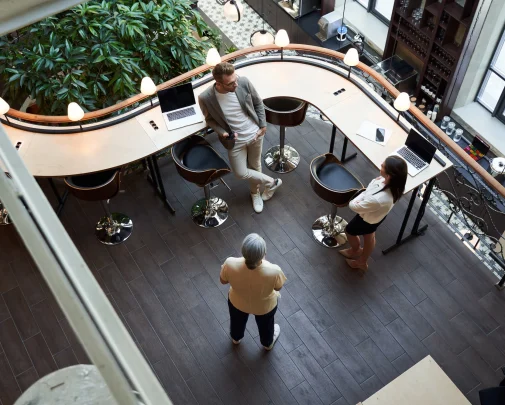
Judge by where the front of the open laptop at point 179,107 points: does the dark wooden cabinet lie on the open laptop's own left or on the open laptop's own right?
on the open laptop's own left

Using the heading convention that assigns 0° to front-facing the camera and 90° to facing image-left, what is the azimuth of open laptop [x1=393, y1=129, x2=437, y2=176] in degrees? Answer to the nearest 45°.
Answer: approximately 45°

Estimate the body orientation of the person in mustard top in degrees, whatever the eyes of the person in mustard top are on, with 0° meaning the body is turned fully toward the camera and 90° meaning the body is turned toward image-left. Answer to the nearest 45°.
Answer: approximately 180°

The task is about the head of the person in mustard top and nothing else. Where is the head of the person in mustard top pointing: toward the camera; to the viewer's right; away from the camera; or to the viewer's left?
away from the camera

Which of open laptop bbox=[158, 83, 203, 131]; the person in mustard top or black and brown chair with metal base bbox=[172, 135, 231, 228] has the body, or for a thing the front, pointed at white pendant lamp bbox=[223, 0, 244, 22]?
the person in mustard top

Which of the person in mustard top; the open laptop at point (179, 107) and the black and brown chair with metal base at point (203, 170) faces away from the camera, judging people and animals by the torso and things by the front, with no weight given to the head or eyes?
the person in mustard top

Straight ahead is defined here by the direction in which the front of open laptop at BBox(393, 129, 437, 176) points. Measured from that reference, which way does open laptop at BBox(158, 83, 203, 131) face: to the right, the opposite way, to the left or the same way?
to the left

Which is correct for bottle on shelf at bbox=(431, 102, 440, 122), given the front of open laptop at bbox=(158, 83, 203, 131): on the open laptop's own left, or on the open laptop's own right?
on the open laptop's own left

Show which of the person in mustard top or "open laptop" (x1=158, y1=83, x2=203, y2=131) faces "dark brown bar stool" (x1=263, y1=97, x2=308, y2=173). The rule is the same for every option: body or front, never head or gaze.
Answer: the person in mustard top
